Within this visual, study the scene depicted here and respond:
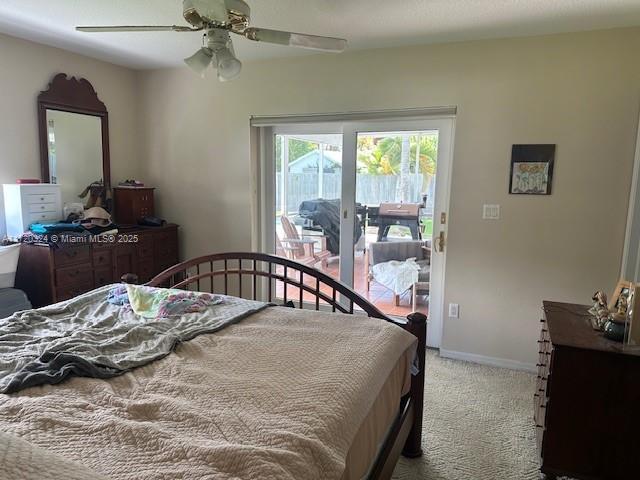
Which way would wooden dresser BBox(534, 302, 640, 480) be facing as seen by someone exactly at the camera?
facing to the left of the viewer

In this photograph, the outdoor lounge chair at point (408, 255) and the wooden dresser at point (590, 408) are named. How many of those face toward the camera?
1

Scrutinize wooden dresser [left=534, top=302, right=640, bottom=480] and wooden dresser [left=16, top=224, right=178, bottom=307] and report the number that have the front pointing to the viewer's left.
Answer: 1

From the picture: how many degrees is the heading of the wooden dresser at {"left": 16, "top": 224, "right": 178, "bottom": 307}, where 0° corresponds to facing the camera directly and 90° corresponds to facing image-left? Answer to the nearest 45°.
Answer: approximately 315°

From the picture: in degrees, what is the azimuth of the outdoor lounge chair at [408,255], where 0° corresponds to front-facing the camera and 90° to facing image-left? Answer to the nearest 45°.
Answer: approximately 0°

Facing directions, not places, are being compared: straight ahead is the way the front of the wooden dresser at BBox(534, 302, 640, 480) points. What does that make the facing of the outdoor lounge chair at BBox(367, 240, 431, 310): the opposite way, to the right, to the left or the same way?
to the left
